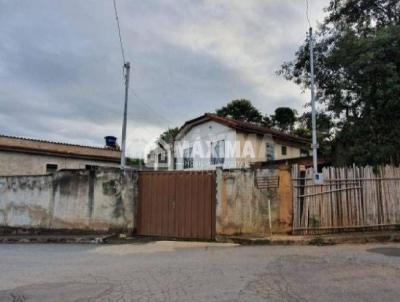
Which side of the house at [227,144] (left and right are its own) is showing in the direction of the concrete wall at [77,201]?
front

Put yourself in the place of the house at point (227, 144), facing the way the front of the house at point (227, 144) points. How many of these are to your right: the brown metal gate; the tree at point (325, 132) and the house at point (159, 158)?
1

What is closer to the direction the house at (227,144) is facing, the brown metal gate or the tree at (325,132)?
the brown metal gate

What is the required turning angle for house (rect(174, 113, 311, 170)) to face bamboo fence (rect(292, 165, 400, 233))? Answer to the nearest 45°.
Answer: approximately 45° to its left

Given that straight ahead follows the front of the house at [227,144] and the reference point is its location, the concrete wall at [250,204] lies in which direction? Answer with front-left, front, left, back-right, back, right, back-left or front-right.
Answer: front-left

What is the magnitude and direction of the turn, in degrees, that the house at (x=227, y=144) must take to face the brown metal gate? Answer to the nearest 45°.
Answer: approximately 45° to its left

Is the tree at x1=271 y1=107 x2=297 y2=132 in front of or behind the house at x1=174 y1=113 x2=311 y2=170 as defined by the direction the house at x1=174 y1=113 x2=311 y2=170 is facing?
behind

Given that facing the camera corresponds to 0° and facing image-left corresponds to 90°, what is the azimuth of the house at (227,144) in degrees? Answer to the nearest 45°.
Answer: approximately 45°

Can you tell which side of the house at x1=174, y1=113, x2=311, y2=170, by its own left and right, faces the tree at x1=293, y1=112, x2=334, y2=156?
left

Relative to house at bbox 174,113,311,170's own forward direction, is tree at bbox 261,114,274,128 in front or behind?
behind

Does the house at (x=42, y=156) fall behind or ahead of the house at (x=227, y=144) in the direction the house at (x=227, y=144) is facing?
ahead

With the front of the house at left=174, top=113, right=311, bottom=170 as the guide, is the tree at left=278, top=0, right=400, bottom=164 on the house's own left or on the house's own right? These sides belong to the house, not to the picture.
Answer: on the house's own left

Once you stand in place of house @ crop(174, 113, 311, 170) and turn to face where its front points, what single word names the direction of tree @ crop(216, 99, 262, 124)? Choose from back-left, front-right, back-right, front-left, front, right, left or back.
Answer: back-right

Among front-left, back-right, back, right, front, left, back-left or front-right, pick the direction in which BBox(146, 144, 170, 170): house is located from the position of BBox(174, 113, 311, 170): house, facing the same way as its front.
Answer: right

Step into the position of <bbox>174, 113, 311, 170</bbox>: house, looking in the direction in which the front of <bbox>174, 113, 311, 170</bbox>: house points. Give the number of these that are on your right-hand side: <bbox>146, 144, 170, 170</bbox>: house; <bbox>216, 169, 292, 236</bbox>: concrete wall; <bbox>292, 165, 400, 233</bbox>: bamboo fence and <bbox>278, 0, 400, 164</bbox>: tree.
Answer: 1
